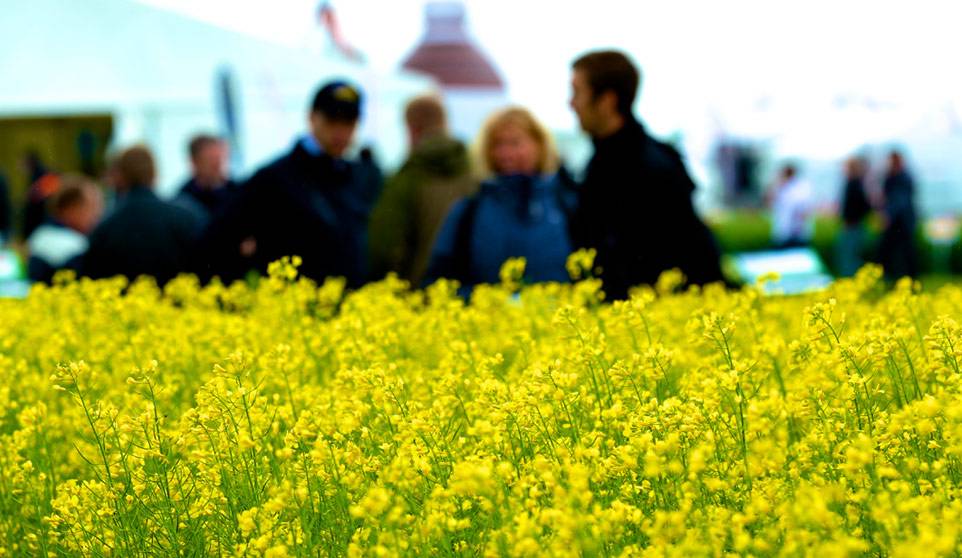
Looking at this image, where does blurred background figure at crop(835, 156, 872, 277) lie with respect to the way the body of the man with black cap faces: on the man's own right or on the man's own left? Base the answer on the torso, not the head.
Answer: on the man's own left

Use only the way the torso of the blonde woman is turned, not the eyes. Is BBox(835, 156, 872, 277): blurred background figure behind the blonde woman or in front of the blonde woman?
behind

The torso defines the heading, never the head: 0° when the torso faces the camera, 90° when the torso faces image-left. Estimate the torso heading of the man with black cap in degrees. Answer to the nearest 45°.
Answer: approximately 315°

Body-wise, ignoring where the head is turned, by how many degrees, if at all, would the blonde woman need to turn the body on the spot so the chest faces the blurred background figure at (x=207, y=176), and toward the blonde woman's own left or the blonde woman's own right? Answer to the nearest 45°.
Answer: approximately 135° to the blonde woman's own right

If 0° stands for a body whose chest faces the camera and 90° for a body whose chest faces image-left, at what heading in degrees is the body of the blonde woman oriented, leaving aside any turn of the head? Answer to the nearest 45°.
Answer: approximately 0°

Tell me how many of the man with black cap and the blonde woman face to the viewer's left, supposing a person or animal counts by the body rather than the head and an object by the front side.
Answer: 0

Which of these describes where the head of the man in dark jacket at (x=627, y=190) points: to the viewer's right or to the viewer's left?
to the viewer's left

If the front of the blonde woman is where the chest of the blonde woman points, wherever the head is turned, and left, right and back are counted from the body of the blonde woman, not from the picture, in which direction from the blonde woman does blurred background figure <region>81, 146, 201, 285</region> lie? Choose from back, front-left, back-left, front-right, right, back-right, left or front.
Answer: back-right
